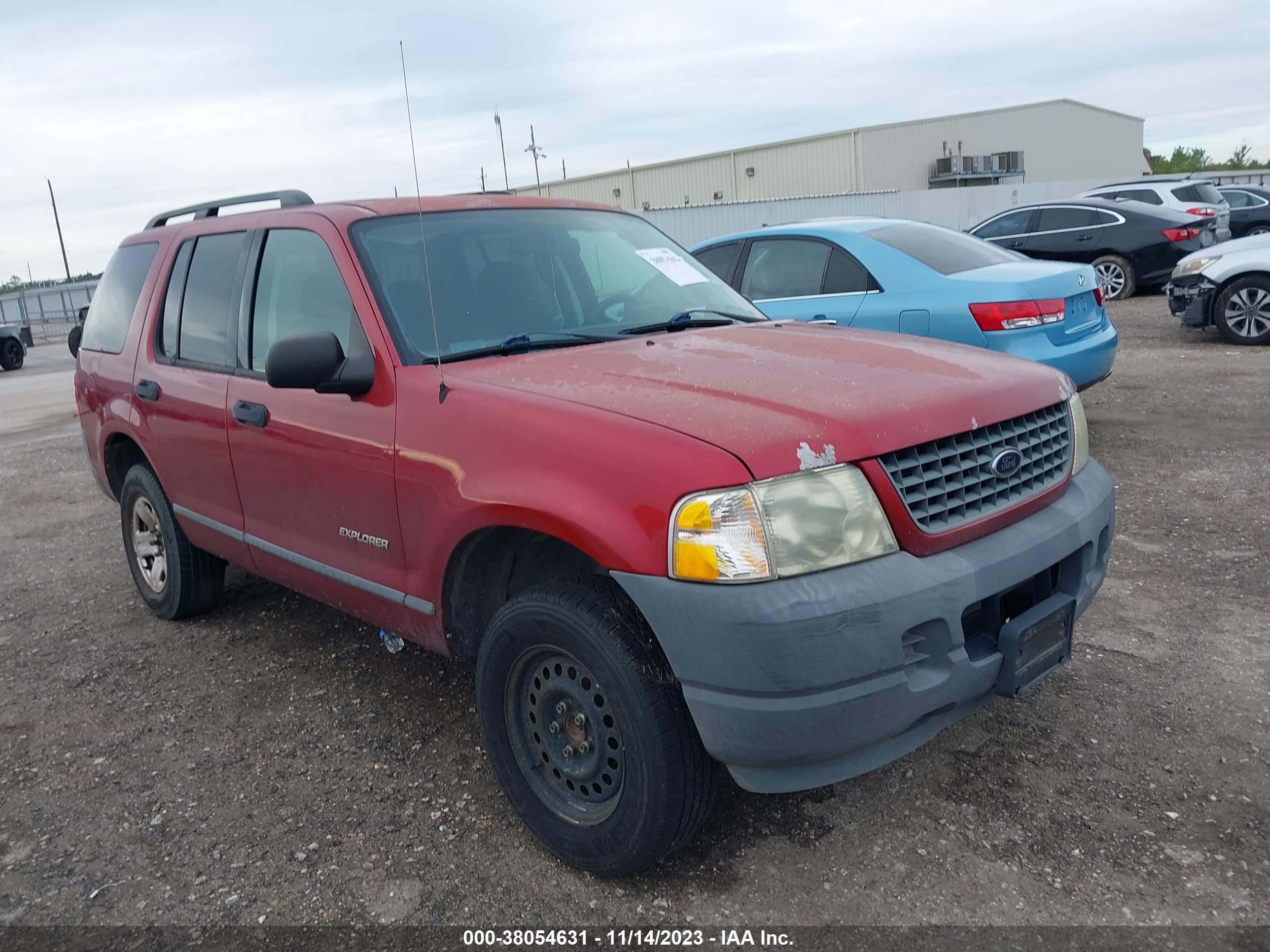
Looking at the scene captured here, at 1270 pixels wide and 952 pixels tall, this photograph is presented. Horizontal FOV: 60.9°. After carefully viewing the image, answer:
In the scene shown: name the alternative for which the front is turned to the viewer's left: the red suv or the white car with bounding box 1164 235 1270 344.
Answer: the white car

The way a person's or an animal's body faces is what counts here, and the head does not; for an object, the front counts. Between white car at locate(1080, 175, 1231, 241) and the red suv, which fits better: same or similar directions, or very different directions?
very different directions

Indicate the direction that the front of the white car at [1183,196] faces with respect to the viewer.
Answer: facing away from the viewer and to the left of the viewer

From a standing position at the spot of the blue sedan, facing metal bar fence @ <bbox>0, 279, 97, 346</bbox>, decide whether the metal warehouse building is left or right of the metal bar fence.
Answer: right

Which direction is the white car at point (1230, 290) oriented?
to the viewer's left

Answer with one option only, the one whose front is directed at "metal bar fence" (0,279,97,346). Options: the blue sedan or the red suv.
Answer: the blue sedan

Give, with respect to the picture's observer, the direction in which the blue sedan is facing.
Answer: facing away from the viewer and to the left of the viewer

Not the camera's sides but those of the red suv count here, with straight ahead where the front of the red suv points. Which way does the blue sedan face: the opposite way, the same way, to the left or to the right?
the opposite way

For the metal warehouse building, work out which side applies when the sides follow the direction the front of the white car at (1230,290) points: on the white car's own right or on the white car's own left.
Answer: on the white car's own right

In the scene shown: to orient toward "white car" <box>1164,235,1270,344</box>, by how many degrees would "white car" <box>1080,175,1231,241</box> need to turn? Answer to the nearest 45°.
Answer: approximately 135° to its left

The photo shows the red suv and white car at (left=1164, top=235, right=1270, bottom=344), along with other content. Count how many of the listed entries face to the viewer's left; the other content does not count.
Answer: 1

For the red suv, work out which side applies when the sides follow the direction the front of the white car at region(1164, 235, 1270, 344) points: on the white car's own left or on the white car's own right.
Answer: on the white car's own left
